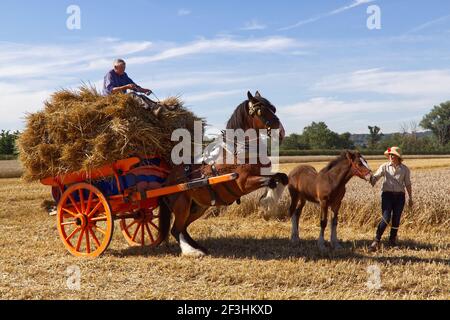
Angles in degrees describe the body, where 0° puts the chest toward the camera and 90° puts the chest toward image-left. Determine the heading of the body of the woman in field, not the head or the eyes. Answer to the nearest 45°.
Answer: approximately 0°

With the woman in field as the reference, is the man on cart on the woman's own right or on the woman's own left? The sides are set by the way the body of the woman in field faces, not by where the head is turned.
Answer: on the woman's own right

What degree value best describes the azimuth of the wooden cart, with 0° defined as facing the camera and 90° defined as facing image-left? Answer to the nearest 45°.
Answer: approximately 315°

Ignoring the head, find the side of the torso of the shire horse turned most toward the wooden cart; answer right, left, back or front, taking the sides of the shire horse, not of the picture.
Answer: back

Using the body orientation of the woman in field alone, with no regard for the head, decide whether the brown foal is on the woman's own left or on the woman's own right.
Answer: on the woman's own right

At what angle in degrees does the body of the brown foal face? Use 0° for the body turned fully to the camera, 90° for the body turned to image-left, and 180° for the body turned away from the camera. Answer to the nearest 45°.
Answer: approximately 315°

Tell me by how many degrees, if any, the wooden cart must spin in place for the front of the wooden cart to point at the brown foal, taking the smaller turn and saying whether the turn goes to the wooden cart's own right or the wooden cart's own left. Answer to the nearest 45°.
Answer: approximately 45° to the wooden cart's own left

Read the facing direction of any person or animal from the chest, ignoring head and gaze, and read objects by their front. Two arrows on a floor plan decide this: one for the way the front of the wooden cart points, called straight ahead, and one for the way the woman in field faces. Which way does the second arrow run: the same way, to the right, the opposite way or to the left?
to the right

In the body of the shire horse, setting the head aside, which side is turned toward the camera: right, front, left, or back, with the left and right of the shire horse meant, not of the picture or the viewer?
right

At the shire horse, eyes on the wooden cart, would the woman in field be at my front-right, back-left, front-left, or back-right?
back-right

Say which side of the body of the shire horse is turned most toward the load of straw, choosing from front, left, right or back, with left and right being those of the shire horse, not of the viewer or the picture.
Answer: back

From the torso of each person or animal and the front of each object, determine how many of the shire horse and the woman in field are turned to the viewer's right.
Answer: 1
